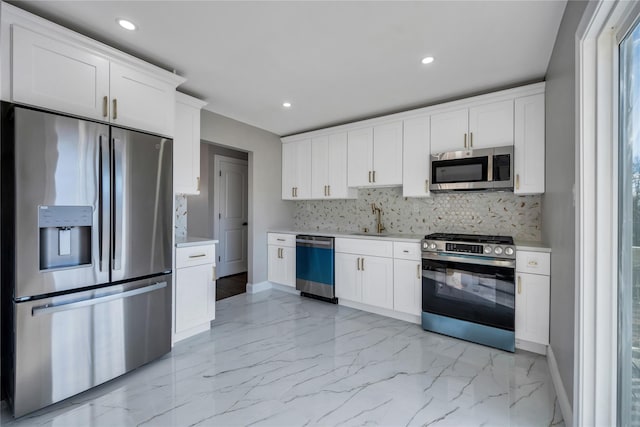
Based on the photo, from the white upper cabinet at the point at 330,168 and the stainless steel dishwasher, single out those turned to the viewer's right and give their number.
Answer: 0

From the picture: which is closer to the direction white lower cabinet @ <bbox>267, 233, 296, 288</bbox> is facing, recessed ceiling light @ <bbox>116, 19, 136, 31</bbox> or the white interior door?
the recessed ceiling light

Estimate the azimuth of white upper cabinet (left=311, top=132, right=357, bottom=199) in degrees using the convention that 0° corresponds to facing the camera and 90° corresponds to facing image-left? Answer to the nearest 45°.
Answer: approximately 45°

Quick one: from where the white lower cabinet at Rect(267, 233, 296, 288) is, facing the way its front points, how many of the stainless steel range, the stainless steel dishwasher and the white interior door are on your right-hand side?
1

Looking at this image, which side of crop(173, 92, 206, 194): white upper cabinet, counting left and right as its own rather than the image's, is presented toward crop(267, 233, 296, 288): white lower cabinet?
left

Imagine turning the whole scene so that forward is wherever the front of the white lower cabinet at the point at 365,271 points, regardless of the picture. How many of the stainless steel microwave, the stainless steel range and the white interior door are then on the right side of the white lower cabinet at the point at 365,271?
1

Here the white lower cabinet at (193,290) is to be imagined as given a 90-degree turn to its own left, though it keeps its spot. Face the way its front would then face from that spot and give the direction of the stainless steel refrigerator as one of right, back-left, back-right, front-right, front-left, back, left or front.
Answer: back

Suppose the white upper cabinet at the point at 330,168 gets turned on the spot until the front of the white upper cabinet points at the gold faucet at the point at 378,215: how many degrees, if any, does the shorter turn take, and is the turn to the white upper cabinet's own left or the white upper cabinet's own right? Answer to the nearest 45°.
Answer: approximately 135° to the white upper cabinet's own left

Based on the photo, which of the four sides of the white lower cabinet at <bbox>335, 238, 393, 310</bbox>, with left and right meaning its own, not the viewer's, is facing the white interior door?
right

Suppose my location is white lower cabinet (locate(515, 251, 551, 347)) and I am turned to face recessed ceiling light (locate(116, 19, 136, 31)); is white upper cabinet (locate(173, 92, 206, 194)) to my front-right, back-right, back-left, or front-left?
front-right

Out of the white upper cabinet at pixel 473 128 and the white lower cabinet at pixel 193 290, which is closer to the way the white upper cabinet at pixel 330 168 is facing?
the white lower cabinet

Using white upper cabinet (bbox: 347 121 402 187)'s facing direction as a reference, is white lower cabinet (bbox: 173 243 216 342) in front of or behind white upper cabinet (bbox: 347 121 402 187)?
in front

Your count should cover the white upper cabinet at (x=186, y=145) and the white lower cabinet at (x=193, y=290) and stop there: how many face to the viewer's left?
0

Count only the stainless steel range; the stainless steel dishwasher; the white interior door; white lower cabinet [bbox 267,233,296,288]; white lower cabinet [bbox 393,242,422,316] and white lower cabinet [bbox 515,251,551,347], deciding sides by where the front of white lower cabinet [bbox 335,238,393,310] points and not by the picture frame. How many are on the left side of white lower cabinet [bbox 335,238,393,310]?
3

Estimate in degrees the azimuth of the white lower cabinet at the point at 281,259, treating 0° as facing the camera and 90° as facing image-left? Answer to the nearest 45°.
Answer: approximately 45°
